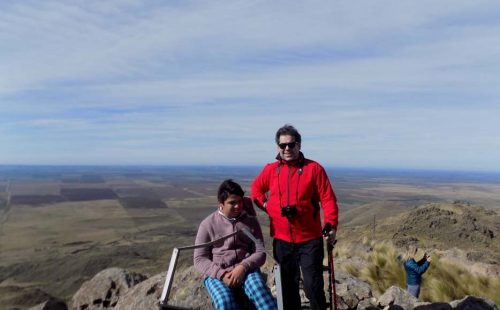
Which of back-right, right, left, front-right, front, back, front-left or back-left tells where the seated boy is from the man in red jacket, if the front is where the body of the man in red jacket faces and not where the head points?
right

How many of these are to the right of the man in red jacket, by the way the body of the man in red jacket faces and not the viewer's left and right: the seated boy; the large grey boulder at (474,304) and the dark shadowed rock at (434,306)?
1

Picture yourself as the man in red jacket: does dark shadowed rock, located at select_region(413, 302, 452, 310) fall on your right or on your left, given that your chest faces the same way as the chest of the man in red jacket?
on your left

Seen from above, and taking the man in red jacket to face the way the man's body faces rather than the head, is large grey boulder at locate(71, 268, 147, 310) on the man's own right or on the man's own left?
on the man's own right

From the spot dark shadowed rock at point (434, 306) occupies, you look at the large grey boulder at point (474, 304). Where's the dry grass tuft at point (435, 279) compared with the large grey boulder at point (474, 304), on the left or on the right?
left

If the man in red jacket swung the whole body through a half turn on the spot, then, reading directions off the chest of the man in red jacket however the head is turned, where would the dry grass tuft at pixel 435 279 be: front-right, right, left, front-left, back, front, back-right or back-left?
front-right

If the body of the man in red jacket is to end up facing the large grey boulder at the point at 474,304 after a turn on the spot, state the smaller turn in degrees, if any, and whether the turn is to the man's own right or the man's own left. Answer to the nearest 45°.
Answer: approximately 135° to the man's own left

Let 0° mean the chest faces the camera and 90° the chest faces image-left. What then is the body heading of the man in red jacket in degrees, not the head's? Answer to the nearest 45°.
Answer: approximately 0°
